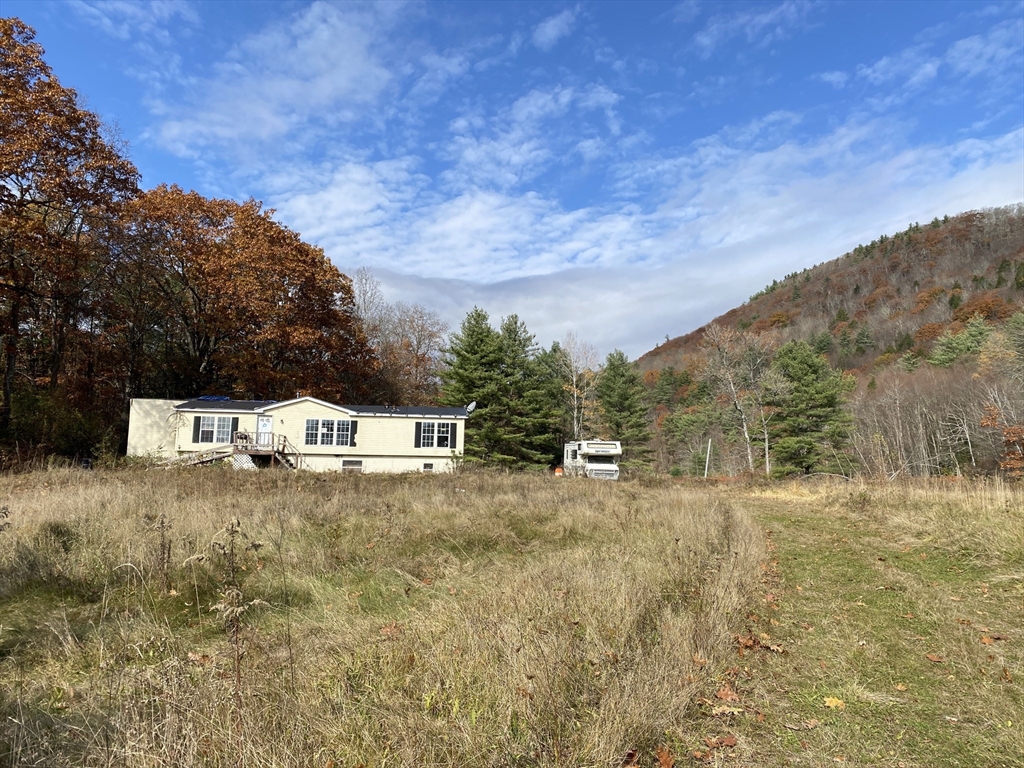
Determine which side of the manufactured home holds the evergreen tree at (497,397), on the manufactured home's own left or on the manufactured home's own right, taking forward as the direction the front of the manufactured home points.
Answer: on the manufactured home's own left

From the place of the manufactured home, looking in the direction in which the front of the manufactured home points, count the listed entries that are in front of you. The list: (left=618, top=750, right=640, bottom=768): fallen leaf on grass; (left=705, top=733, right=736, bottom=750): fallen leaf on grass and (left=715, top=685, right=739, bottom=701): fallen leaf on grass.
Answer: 3

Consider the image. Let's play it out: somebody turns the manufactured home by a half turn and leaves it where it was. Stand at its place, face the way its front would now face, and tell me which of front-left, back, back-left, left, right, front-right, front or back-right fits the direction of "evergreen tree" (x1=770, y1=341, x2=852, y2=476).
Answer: right

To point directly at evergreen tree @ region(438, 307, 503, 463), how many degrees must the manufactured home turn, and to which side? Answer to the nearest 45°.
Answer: approximately 90° to its left

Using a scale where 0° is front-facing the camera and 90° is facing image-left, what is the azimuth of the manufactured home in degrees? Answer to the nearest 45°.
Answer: approximately 0°

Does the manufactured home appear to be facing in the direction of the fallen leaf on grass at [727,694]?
yes

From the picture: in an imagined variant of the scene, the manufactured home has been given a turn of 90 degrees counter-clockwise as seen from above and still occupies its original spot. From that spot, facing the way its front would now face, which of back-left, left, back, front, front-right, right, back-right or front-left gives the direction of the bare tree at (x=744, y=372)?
front

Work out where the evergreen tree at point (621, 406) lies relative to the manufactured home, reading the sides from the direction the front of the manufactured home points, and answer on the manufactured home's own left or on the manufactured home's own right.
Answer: on the manufactured home's own left
